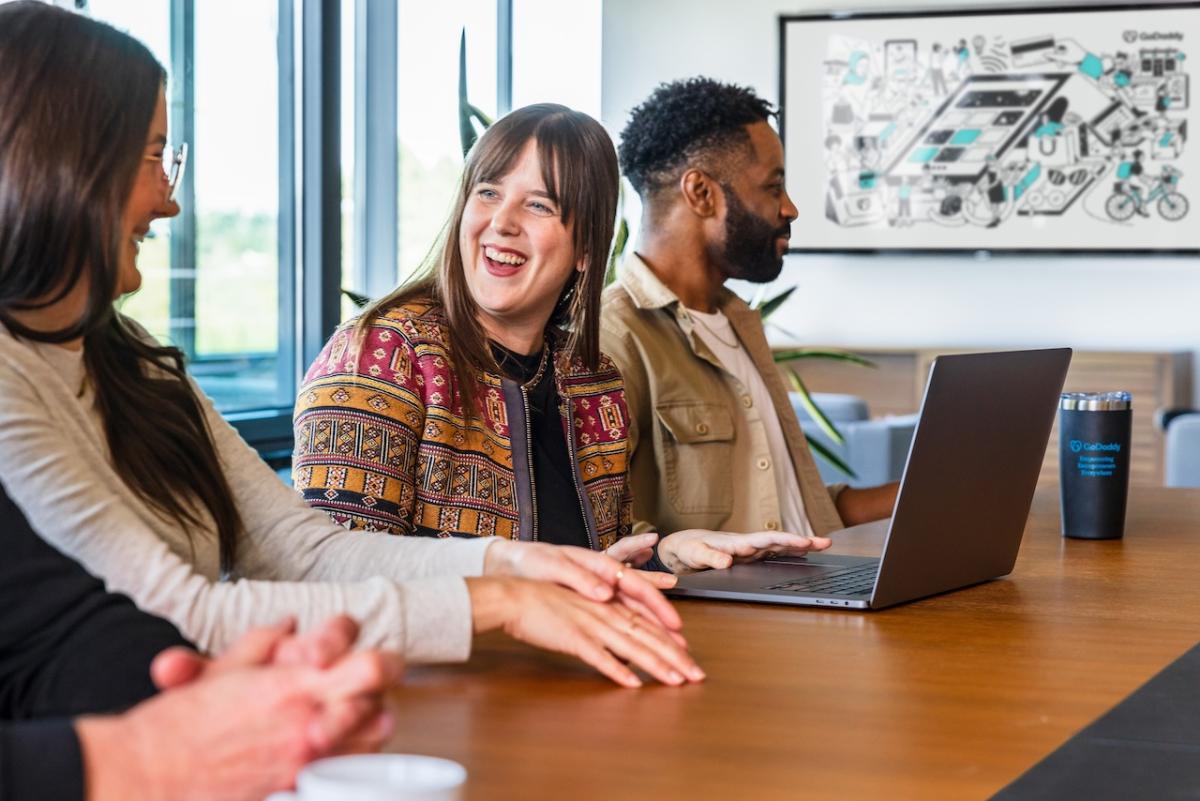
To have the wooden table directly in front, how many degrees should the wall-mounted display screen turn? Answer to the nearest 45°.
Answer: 0° — it already faces it

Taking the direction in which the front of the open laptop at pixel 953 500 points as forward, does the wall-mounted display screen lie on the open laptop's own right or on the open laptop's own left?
on the open laptop's own right

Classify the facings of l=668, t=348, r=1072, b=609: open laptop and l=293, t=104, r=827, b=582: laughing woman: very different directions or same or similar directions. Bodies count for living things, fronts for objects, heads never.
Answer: very different directions

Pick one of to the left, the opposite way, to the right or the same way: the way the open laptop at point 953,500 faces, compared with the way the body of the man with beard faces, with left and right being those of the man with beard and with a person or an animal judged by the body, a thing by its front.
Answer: the opposite way

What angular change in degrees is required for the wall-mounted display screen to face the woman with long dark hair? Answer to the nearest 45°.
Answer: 0° — it already faces them

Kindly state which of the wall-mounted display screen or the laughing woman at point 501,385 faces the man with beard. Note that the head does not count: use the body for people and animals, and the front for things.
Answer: the wall-mounted display screen

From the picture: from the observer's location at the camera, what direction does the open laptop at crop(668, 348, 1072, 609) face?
facing away from the viewer and to the left of the viewer

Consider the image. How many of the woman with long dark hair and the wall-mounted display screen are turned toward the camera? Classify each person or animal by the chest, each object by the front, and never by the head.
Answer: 1

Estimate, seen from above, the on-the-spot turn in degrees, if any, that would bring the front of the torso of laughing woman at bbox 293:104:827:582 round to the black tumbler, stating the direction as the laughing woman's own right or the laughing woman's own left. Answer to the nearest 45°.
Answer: approximately 45° to the laughing woman's own left

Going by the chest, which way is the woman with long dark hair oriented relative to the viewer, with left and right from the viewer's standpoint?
facing to the right of the viewer

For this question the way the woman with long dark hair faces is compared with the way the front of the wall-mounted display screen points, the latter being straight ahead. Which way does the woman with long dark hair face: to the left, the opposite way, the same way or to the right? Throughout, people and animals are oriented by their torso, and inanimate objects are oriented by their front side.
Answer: to the left

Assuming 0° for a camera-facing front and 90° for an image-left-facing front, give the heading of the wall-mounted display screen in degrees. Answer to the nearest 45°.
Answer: approximately 0°

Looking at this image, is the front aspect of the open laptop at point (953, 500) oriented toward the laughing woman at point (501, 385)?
yes
